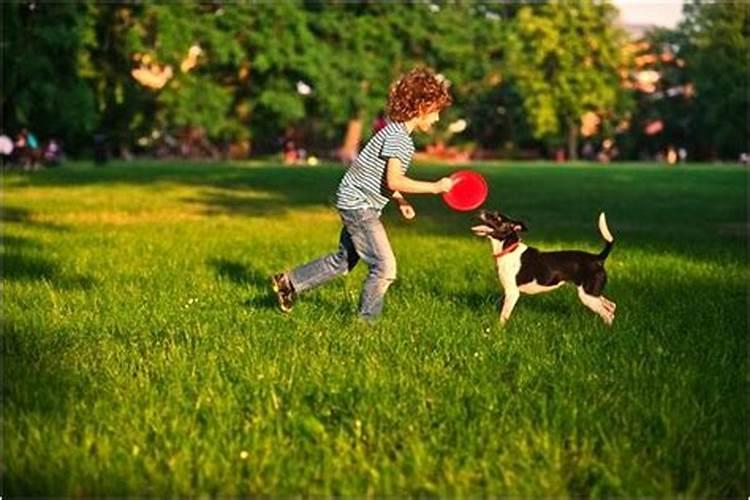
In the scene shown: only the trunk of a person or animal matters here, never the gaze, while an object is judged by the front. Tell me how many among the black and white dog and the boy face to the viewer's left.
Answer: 1

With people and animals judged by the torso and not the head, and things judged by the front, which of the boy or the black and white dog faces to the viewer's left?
the black and white dog

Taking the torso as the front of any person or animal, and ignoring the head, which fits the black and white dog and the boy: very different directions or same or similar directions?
very different directions

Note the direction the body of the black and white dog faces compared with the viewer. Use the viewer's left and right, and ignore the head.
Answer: facing to the left of the viewer

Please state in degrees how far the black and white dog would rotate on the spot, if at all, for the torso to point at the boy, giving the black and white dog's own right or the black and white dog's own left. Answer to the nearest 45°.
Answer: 0° — it already faces them

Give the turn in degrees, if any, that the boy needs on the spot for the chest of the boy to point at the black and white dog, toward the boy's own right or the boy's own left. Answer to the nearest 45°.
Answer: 0° — they already face it

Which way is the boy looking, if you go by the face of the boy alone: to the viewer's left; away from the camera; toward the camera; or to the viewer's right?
to the viewer's right

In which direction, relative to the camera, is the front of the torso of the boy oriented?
to the viewer's right
